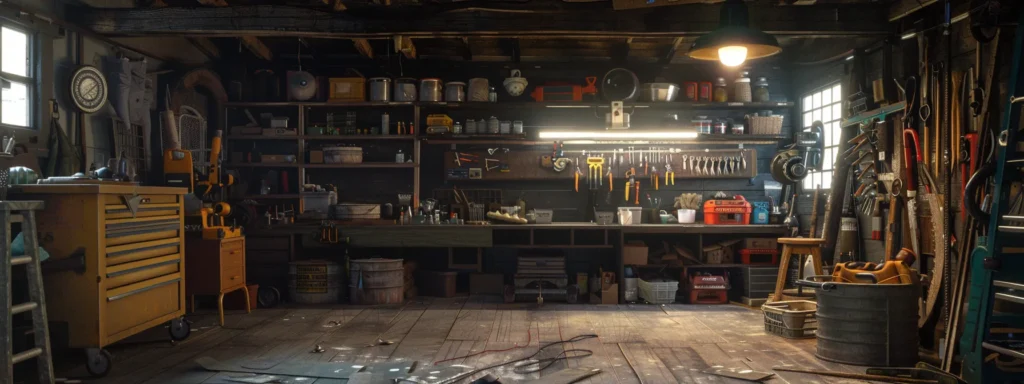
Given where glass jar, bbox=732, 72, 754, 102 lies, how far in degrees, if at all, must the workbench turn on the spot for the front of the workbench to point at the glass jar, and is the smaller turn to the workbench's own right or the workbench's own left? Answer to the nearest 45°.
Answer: approximately 90° to the workbench's own left

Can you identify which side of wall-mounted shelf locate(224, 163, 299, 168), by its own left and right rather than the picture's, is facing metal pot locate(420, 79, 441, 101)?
left

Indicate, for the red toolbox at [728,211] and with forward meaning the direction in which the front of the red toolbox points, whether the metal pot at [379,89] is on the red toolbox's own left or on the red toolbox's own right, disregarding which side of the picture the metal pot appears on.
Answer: on the red toolbox's own right

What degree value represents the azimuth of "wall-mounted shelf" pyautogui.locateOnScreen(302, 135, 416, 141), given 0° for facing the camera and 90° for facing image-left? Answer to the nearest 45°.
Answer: approximately 0°

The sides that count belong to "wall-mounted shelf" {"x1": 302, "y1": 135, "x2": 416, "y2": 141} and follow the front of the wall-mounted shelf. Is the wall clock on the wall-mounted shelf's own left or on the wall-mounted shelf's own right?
on the wall-mounted shelf's own right

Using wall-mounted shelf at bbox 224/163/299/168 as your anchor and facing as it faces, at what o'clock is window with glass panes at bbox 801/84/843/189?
The window with glass panes is roughly at 10 o'clock from the wall-mounted shelf.

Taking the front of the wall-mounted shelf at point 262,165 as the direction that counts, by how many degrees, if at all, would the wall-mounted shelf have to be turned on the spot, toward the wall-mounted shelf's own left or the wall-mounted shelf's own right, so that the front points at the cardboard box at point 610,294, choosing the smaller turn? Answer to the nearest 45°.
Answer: approximately 45° to the wall-mounted shelf's own left
